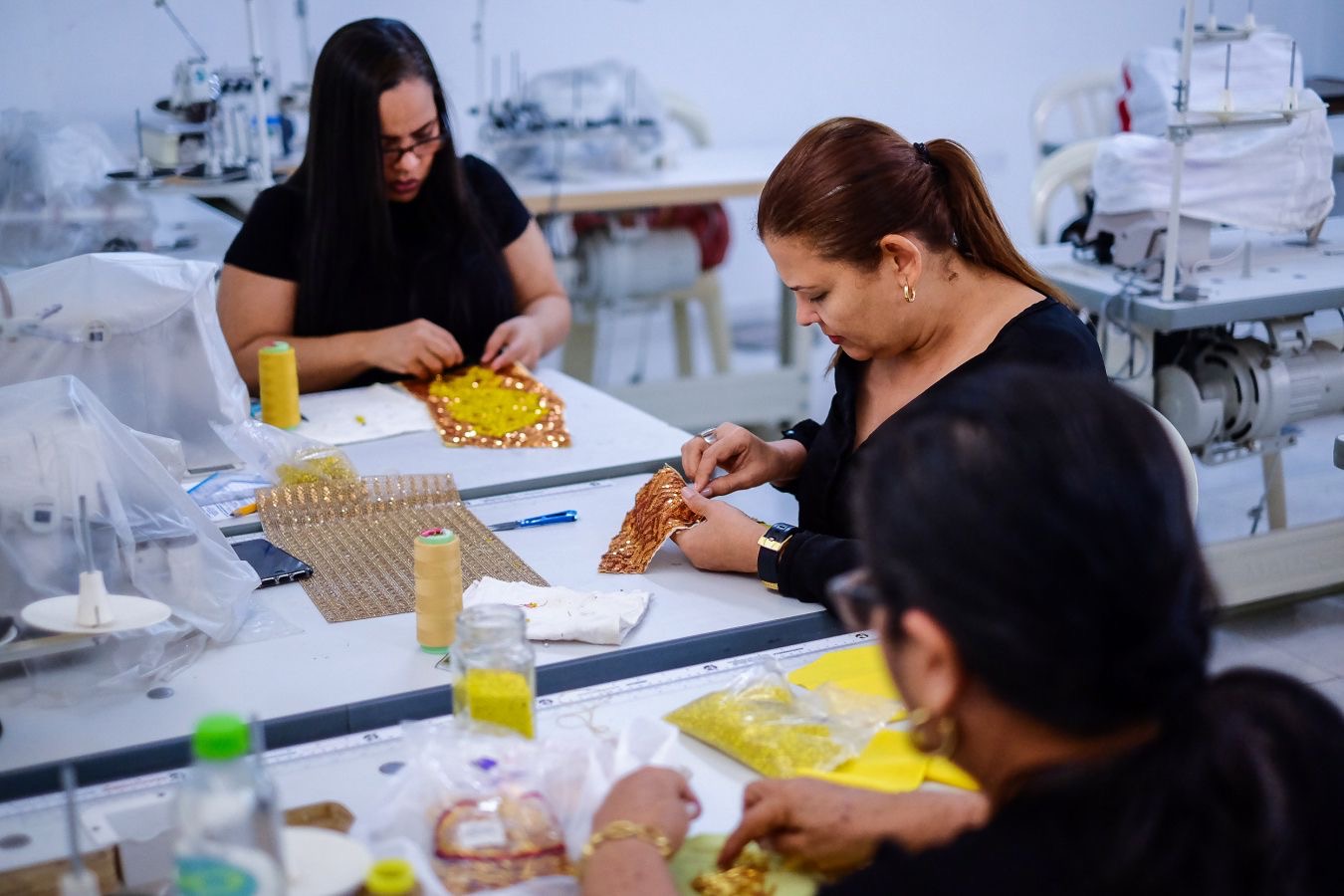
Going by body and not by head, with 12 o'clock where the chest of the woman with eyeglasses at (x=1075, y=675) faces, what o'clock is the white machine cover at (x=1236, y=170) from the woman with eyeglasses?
The white machine cover is roughly at 2 o'clock from the woman with eyeglasses.

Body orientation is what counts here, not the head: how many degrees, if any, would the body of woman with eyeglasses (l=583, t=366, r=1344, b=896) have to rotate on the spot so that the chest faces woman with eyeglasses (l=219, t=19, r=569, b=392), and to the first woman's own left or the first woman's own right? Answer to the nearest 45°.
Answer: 0° — they already face them

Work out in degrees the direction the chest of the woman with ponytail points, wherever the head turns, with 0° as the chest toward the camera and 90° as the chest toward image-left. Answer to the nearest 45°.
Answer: approximately 45°

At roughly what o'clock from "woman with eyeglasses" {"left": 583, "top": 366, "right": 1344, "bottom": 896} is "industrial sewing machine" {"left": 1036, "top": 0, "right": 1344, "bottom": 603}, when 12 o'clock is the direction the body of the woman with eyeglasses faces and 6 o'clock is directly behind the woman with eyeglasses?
The industrial sewing machine is roughly at 2 o'clock from the woman with eyeglasses.

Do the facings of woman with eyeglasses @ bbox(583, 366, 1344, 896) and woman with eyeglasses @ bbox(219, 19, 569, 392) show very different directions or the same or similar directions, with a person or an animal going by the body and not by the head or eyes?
very different directions

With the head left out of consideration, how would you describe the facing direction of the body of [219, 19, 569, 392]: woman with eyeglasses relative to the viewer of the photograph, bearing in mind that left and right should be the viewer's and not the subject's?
facing the viewer and to the right of the viewer

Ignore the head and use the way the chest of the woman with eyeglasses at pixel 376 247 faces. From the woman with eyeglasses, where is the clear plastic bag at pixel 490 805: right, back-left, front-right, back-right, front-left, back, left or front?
front-right

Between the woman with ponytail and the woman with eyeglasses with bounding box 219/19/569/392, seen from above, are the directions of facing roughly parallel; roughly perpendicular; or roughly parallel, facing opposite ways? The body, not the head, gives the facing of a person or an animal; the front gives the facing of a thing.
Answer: roughly perpendicular

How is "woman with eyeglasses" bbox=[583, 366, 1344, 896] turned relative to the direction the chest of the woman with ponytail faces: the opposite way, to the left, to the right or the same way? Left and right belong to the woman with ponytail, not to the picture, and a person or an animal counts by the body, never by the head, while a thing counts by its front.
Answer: to the right

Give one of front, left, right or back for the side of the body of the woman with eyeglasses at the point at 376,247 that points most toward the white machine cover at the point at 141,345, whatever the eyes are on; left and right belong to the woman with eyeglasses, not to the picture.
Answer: right

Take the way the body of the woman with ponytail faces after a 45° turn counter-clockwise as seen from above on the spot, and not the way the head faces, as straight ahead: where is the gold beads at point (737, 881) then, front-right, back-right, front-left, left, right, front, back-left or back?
front

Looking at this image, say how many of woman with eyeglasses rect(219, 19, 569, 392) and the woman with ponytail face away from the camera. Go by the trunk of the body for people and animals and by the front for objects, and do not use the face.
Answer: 0

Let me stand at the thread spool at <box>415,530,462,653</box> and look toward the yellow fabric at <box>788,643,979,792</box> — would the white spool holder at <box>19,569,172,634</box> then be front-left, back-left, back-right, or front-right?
back-right

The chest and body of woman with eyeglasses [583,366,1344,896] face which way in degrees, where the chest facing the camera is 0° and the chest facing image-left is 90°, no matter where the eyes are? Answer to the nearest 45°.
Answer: approximately 135°

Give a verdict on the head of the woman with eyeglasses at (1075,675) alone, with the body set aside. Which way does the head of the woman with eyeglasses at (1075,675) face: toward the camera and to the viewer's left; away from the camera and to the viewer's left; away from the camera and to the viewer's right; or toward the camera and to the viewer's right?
away from the camera and to the viewer's left

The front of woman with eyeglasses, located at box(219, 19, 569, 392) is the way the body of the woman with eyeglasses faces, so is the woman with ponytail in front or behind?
in front

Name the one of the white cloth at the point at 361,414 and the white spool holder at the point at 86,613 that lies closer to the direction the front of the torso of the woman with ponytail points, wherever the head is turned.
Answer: the white spool holder

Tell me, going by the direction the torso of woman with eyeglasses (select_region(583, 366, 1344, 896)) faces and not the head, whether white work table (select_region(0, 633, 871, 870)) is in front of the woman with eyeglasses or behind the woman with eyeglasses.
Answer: in front

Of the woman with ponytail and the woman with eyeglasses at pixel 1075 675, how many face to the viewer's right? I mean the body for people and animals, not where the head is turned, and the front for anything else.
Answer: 0
